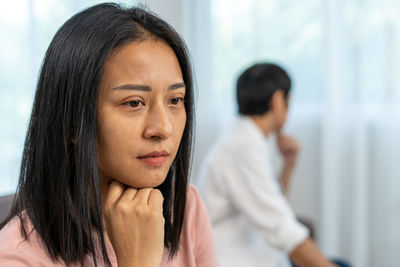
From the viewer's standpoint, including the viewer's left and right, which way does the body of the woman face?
facing the viewer and to the right of the viewer

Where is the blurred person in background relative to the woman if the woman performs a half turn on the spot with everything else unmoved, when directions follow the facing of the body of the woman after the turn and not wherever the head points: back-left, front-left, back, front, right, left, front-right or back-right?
right

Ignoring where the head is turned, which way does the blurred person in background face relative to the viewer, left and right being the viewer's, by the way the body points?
facing away from the viewer and to the right of the viewer

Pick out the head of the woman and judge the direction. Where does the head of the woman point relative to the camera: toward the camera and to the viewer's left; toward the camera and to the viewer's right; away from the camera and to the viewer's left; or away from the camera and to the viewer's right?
toward the camera and to the viewer's right

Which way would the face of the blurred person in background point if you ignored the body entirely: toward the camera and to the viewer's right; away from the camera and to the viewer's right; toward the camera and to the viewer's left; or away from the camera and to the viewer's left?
away from the camera and to the viewer's right
